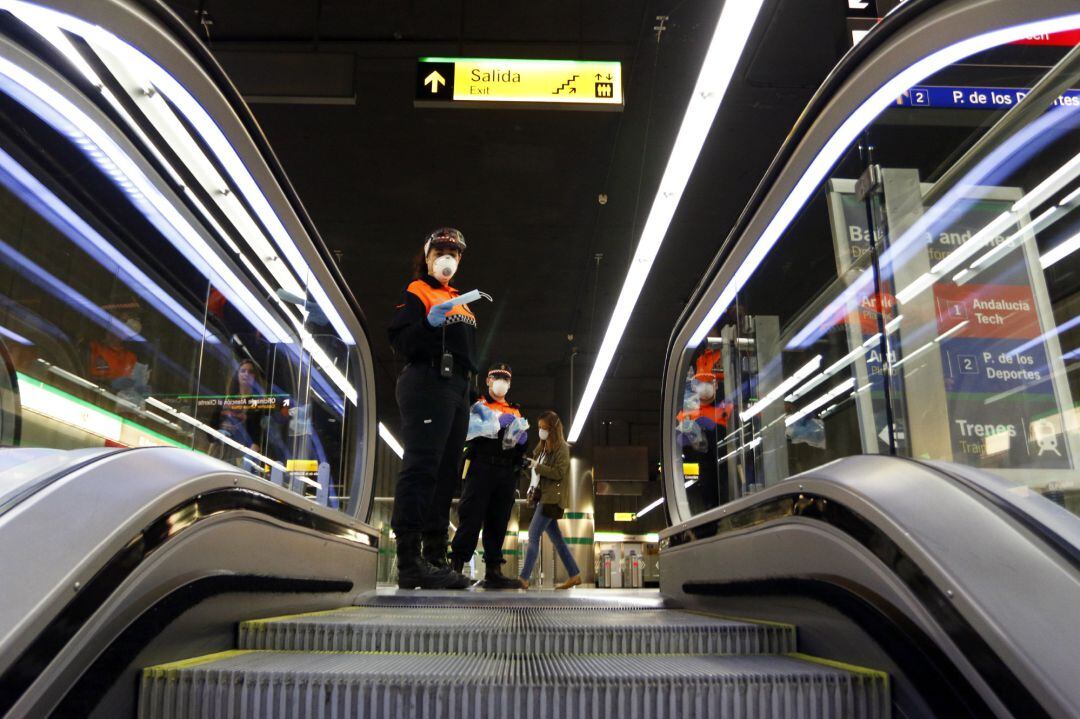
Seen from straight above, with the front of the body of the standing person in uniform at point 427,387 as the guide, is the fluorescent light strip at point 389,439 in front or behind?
behind

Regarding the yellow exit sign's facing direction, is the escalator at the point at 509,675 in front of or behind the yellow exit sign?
in front

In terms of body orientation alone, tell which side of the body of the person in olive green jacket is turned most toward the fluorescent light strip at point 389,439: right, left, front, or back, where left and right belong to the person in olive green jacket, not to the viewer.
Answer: right
